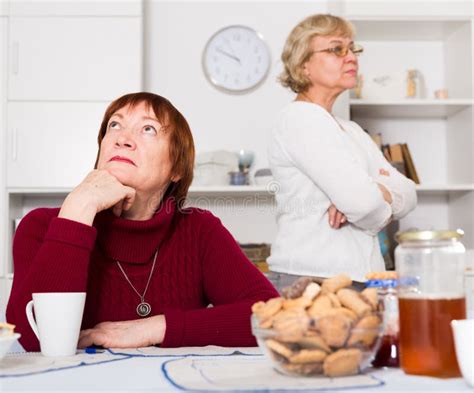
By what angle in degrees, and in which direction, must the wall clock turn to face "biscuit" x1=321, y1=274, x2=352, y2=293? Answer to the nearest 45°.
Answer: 0° — it already faces it

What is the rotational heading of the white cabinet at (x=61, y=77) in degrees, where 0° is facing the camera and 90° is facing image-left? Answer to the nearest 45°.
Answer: approximately 0°

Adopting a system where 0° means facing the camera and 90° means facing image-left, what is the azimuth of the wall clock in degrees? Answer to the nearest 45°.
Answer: approximately 0°

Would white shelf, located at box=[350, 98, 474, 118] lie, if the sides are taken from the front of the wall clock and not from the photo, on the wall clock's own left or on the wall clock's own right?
on the wall clock's own left

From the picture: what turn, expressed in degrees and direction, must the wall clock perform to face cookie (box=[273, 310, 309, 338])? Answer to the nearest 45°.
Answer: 0° — it already faces it

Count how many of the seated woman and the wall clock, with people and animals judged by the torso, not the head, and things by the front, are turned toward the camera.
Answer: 2

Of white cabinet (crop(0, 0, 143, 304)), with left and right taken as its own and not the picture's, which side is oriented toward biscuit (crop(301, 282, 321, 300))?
front

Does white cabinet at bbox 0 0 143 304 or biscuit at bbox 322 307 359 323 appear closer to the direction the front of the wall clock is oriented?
the biscuit

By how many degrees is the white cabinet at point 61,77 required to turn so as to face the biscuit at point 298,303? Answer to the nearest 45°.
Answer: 0° — it already faces it

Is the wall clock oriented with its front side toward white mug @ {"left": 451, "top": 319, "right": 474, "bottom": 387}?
yes
